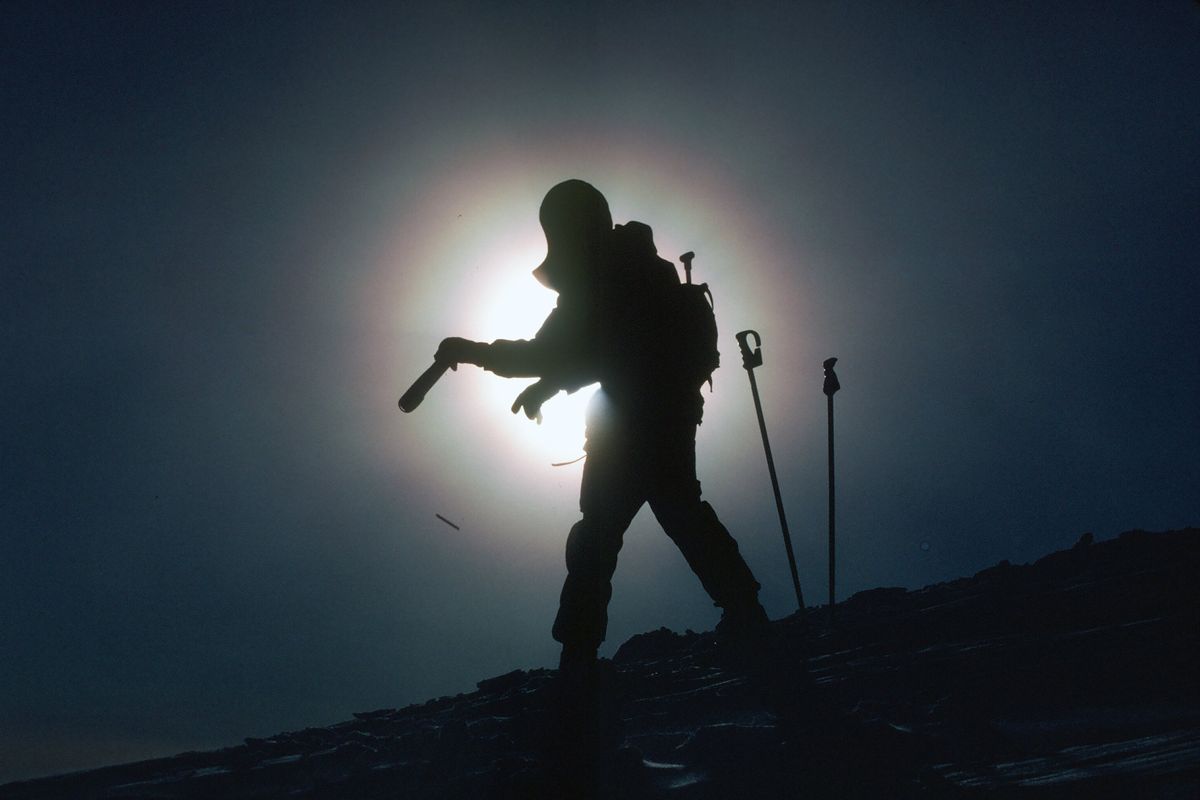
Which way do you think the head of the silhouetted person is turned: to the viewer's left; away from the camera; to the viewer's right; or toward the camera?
to the viewer's left

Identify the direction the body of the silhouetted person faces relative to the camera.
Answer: to the viewer's left
